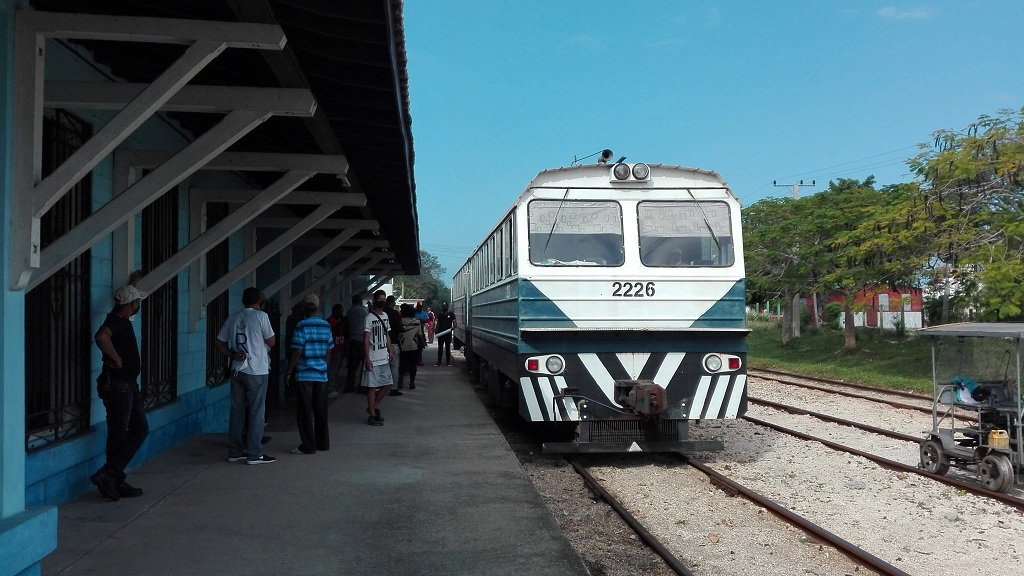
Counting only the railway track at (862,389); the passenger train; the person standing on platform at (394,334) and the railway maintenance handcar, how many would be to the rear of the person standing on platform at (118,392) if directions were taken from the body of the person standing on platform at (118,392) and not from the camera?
0

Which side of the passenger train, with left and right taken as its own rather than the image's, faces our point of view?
front

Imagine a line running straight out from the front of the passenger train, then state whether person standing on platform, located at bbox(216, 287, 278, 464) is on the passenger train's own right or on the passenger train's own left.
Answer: on the passenger train's own right

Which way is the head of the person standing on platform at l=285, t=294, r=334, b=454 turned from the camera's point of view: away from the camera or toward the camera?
away from the camera

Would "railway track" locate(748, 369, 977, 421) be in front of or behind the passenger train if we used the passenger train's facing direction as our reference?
behind

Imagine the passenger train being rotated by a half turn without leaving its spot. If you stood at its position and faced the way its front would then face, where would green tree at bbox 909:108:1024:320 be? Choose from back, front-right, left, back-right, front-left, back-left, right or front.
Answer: front-right

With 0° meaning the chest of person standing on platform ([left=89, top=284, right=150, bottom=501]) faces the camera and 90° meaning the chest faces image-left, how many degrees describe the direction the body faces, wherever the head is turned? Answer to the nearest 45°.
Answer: approximately 270°

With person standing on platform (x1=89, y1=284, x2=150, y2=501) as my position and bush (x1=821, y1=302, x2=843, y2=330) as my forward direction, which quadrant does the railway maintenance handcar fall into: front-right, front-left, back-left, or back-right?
front-right

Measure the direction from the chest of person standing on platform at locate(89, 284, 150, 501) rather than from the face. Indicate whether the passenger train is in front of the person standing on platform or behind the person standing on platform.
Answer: in front

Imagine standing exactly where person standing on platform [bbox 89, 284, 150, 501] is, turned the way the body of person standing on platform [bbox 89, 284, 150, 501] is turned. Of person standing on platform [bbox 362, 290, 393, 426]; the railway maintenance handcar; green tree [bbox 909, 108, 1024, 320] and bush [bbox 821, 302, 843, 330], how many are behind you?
0

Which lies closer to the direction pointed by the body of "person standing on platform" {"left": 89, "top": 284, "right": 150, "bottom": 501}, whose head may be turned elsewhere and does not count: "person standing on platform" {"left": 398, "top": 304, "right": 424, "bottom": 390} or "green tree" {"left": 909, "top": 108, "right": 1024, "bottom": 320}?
the green tree

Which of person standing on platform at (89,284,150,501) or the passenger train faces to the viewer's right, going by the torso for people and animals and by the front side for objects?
the person standing on platform

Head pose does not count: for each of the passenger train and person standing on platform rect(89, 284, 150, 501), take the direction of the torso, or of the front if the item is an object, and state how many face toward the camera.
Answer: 1

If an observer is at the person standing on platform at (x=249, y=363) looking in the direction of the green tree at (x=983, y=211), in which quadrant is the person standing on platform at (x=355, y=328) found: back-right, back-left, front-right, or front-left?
front-left

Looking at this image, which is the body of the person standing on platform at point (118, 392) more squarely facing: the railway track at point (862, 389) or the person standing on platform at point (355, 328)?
the railway track
